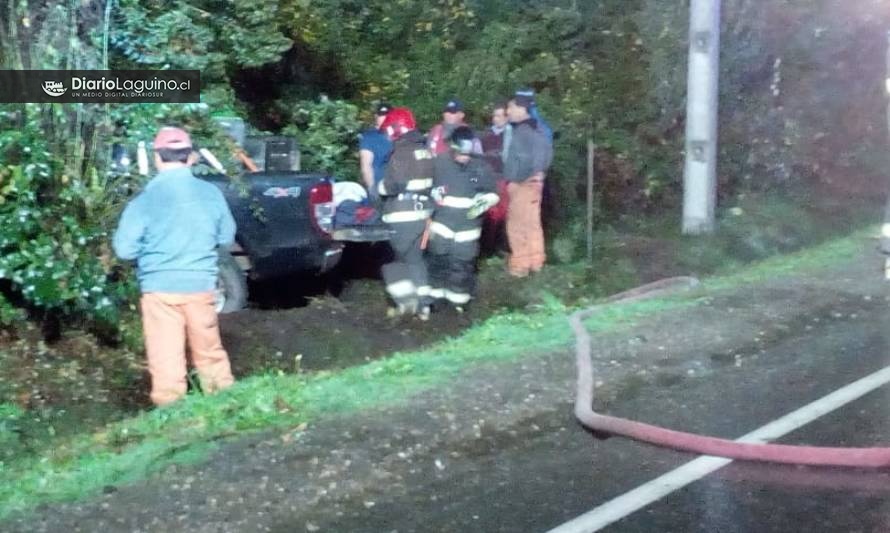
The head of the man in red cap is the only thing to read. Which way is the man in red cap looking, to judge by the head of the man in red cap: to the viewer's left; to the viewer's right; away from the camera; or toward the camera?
away from the camera

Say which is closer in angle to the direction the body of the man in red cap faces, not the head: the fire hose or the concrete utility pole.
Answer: the concrete utility pole

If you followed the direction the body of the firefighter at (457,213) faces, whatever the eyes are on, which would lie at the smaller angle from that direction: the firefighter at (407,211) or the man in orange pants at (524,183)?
the firefighter

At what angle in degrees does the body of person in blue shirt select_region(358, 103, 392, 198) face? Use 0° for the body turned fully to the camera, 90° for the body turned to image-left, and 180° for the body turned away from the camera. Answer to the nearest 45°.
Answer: approximately 315°

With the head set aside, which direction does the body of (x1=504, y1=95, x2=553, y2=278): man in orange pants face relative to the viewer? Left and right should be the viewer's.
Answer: facing to the left of the viewer

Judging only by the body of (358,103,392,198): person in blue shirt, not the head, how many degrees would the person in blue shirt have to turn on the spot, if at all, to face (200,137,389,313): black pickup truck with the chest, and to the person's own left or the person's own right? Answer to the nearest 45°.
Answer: approximately 90° to the person's own right

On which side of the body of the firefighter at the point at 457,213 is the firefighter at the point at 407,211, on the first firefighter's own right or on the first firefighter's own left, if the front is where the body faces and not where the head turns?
on the first firefighter's own right

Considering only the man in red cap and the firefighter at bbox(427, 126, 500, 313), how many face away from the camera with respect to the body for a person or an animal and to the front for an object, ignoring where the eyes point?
1

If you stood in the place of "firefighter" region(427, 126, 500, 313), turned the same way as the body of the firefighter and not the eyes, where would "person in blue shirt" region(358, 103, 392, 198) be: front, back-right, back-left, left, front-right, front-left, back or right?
back-right

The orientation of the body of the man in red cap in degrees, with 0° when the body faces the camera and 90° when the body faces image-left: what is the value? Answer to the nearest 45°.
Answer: approximately 180°

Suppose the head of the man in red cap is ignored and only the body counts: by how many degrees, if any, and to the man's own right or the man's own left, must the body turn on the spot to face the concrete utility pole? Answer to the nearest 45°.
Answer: approximately 45° to the man's own right

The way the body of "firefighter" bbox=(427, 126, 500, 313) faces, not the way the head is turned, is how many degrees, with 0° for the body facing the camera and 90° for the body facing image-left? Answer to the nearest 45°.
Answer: approximately 0°

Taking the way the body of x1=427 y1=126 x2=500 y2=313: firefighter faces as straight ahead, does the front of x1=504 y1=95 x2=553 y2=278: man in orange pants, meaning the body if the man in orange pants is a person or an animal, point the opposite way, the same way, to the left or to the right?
to the right
